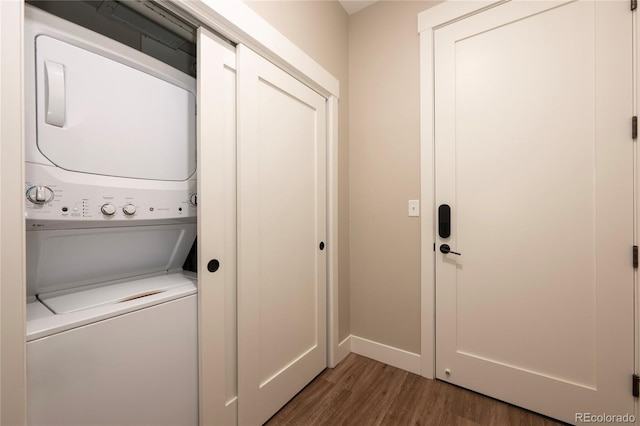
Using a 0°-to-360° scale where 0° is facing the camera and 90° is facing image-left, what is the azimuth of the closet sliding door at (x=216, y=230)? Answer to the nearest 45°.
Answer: approximately 315°

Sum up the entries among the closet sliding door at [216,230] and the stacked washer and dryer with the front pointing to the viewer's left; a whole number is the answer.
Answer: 0

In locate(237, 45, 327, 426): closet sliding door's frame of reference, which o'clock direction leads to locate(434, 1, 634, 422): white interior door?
The white interior door is roughly at 11 o'clock from the closet sliding door.

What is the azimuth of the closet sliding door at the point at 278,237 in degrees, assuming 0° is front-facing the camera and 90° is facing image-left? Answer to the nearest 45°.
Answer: approximately 315°

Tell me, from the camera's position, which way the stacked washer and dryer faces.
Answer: facing the viewer and to the right of the viewer
